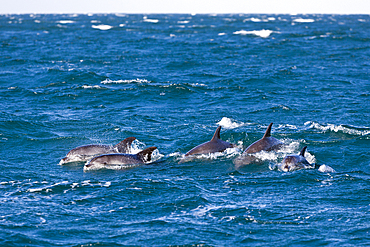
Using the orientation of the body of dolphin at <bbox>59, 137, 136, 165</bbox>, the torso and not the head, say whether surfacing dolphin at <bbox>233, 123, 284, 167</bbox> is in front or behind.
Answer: behind

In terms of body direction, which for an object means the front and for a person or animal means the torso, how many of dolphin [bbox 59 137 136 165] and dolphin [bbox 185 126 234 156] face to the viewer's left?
2

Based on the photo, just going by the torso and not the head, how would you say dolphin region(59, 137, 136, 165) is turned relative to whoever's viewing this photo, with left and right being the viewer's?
facing to the left of the viewer

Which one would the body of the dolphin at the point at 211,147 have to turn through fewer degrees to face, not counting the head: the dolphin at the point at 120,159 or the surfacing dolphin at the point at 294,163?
the dolphin

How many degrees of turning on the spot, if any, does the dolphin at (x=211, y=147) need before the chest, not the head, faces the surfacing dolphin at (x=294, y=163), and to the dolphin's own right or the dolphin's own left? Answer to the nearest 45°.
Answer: approximately 135° to the dolphin's own left

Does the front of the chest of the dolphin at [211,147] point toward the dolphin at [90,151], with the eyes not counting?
yes

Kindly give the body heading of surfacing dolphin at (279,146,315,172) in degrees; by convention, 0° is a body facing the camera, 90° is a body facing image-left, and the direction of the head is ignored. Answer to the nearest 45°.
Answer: approximately 45°

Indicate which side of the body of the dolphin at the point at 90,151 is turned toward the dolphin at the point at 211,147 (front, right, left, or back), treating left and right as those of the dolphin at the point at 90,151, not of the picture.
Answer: back

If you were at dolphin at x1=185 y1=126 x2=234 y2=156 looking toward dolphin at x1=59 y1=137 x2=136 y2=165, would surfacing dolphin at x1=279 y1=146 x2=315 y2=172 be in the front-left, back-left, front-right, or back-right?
back-left

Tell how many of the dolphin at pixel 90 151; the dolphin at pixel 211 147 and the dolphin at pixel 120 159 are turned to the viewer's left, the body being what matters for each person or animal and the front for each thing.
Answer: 3

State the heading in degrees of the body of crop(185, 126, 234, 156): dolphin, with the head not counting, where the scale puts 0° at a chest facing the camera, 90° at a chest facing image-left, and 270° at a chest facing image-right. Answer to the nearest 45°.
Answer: approximately 90°

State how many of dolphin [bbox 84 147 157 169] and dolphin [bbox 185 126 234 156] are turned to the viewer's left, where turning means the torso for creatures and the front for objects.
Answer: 2

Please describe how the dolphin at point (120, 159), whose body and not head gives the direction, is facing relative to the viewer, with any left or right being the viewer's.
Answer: facing to the left of the viewer
